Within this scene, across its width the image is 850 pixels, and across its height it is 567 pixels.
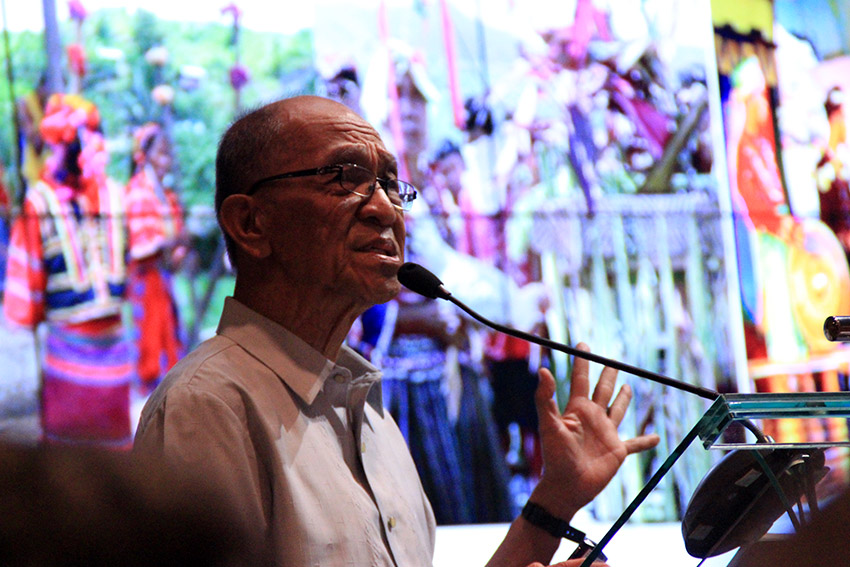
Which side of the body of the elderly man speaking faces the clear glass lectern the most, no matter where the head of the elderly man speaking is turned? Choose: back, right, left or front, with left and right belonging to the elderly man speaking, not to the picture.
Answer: front

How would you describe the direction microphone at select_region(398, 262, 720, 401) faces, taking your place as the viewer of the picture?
facing to the left of the viewer

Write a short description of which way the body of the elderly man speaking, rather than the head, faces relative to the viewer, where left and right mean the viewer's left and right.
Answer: facing the viewer and to the right of the viewer
